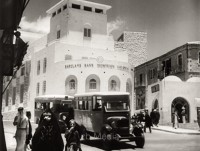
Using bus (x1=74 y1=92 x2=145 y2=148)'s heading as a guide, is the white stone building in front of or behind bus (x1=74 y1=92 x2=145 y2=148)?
behind

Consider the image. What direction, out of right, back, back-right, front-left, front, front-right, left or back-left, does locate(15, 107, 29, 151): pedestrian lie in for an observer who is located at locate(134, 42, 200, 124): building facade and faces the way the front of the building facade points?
front-left

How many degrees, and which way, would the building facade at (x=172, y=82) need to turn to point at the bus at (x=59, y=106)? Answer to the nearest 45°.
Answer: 0° — it already faces it

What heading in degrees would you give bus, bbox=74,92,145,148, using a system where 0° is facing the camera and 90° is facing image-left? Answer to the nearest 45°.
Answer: approximately 315°

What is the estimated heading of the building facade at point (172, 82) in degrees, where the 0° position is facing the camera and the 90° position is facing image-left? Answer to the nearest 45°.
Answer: approximately 45°

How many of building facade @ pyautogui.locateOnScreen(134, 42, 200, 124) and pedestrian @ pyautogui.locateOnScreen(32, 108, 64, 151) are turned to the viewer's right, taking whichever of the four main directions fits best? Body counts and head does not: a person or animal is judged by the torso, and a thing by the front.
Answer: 0

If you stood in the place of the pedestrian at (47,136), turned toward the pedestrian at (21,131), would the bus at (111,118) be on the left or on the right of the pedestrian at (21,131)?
right

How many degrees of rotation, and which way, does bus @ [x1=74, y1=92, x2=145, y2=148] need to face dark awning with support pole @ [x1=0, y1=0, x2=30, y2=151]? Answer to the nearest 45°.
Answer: approximately 90° to its right

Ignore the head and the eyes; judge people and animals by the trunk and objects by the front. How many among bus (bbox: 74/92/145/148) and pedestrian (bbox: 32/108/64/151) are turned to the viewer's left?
0

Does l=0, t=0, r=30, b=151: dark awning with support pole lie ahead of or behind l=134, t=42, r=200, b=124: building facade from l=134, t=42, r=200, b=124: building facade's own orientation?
ahead

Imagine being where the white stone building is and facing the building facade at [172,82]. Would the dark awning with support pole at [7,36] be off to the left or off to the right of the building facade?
right
